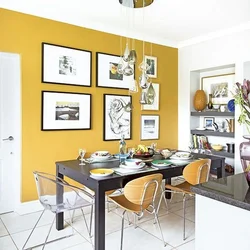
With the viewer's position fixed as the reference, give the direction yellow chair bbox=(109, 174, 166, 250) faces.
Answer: facing away from the viewer and to the left of the viewer

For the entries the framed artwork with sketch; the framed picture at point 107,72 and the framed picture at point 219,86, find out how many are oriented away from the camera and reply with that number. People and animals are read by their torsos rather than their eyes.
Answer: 0

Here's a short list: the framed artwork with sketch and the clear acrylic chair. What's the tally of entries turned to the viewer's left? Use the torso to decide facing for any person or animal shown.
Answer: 0

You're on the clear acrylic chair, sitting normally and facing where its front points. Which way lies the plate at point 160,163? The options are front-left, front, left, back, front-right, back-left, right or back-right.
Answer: front-right

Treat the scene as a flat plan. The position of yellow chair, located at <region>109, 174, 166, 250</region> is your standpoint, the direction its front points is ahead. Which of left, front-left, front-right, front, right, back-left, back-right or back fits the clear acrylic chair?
front-left

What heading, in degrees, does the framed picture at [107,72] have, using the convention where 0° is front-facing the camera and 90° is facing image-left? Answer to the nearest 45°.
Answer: approximately 315°

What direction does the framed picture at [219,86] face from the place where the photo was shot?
facing the viewer and to the left of the viewer

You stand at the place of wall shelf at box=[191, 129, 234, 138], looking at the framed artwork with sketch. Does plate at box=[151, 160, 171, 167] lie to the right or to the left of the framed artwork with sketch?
left

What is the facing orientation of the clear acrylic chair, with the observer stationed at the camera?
facing away from the viewer and to the right of the viewer

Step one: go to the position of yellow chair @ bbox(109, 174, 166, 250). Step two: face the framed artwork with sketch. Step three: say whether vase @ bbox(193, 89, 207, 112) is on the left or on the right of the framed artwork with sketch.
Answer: right

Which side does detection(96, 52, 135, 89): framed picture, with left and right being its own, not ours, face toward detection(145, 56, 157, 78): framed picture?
left
